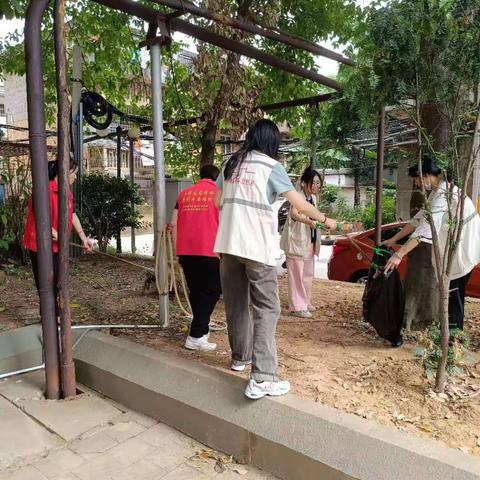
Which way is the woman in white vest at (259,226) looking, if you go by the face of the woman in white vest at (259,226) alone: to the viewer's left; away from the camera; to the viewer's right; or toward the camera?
away from the camera

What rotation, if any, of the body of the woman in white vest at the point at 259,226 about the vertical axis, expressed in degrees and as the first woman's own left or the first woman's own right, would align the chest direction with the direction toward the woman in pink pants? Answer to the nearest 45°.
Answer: approximately 45° to the first woman's own left

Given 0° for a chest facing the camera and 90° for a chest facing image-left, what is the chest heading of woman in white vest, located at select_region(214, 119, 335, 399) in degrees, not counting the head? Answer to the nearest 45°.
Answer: approximately 225°

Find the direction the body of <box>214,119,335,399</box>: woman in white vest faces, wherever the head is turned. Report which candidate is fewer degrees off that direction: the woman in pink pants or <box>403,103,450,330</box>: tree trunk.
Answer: the tree trunk

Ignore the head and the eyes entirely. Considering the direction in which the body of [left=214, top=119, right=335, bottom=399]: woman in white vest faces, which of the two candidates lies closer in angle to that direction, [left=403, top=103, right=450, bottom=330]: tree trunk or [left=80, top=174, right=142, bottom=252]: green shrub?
the tree trunk

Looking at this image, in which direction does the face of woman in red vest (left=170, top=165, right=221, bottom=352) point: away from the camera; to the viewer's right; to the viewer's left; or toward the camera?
away from the camera

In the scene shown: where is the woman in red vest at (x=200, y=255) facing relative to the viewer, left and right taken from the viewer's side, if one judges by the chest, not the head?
facing away from the viewer and to the right of the viewer

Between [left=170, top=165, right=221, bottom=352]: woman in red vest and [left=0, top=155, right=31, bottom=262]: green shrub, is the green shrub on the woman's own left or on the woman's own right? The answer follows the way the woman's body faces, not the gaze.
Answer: on the woman's own left

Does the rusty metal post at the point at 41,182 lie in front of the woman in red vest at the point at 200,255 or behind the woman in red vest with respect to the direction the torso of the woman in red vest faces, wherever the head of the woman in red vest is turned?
behind

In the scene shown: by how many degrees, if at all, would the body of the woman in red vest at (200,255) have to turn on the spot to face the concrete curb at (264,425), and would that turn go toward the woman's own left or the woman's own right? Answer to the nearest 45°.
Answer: approximately 135° to the woman's own right

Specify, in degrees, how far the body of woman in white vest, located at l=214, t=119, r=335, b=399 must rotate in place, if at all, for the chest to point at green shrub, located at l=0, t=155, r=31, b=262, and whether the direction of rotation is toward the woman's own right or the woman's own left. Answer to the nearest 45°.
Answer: approximately 90° to the woman's own left
